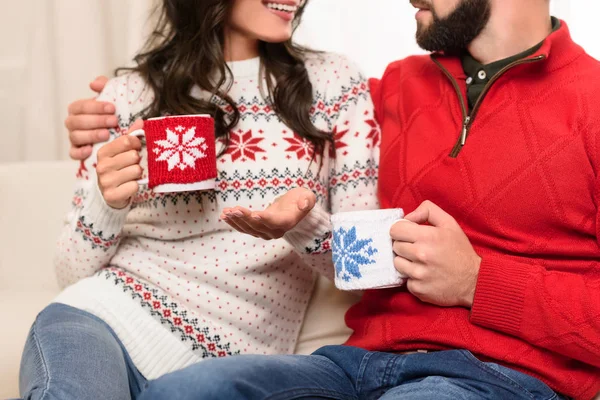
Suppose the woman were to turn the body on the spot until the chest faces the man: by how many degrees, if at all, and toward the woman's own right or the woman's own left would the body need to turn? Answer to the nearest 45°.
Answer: approximately 45° to the woman's own left

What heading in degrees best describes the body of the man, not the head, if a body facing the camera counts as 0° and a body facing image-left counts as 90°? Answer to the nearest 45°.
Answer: approximately 45°

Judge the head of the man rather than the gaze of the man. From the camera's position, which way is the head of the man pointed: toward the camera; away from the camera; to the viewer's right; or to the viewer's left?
to the viewer's left

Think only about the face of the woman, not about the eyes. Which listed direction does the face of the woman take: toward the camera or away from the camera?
toward the camera

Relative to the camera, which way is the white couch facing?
toward the camera
